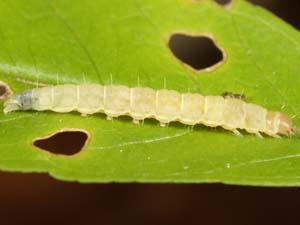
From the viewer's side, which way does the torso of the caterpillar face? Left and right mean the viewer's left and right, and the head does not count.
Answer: facing to the right of the viewer
